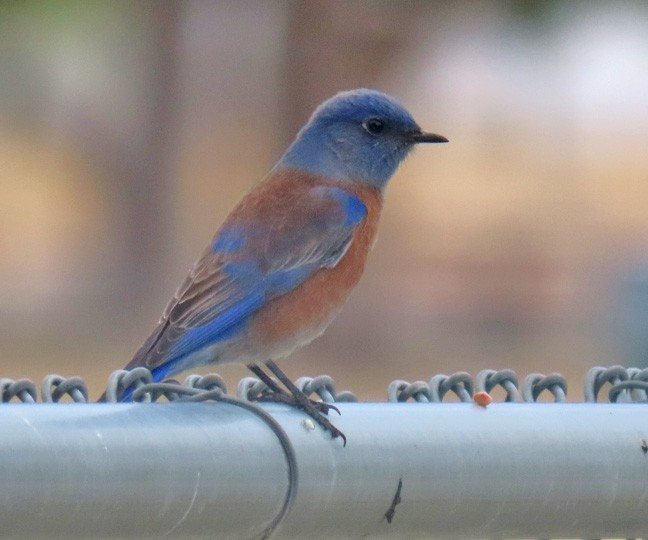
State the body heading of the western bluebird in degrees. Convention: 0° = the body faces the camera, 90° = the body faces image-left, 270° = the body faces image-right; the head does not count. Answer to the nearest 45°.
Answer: approximately 270°

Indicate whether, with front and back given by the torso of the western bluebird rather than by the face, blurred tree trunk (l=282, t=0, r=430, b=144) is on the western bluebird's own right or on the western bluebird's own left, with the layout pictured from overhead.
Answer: on the western bluebird's own left

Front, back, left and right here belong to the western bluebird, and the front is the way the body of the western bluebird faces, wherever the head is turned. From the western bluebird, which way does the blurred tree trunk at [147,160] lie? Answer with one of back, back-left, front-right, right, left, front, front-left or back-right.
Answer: left
